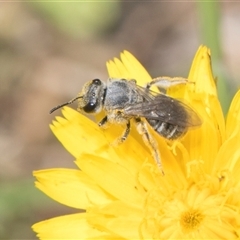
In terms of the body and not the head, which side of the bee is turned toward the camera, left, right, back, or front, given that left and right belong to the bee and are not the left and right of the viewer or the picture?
left
